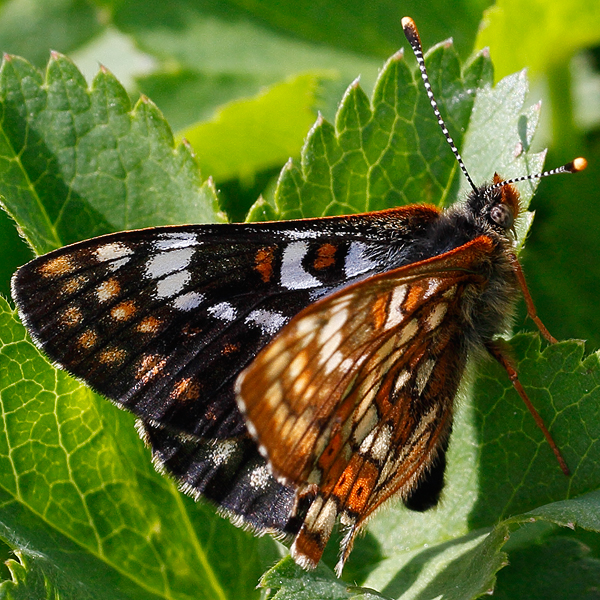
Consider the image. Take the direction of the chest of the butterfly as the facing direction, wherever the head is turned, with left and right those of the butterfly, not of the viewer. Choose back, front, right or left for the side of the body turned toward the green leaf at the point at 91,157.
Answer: left

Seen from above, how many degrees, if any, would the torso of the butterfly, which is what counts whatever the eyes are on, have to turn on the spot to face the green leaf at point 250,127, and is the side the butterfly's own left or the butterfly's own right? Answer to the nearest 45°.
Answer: approximately 90° to the butterfly's own left

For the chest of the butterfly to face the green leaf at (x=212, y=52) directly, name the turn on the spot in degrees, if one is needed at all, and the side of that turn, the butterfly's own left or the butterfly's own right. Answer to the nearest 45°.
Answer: approximately 90° to the butterfly's own left

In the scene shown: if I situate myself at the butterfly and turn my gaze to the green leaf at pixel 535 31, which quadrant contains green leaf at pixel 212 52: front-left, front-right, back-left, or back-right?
front-left

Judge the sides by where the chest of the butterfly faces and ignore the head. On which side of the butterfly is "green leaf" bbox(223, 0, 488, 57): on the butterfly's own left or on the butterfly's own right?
on the butterfly's own left
